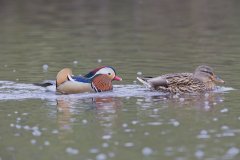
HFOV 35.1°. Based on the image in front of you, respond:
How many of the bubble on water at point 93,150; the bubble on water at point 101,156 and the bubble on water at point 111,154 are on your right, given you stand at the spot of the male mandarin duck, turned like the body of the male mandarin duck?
3

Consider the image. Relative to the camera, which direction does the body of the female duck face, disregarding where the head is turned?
to the viewer's right

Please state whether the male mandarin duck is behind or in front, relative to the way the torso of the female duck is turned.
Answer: behind

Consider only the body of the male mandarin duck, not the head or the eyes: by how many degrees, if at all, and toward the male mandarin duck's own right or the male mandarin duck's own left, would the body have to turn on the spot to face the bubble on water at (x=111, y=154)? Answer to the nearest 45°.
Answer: approximately 90° to the male mandarin duck's own right

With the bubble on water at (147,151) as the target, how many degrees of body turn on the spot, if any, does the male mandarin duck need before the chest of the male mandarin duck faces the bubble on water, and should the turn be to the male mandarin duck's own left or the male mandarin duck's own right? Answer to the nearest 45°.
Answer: approximately 90° to the male mandarin duck's own right

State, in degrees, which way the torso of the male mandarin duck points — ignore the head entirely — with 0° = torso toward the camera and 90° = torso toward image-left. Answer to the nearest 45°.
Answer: approximately 270°

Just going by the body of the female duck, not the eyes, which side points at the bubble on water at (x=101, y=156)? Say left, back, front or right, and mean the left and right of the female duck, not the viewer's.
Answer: right

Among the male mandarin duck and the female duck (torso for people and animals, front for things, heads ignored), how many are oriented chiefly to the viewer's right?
2

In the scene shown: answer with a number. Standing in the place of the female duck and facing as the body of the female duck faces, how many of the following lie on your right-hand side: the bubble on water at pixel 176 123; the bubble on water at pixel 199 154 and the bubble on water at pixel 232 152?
3
